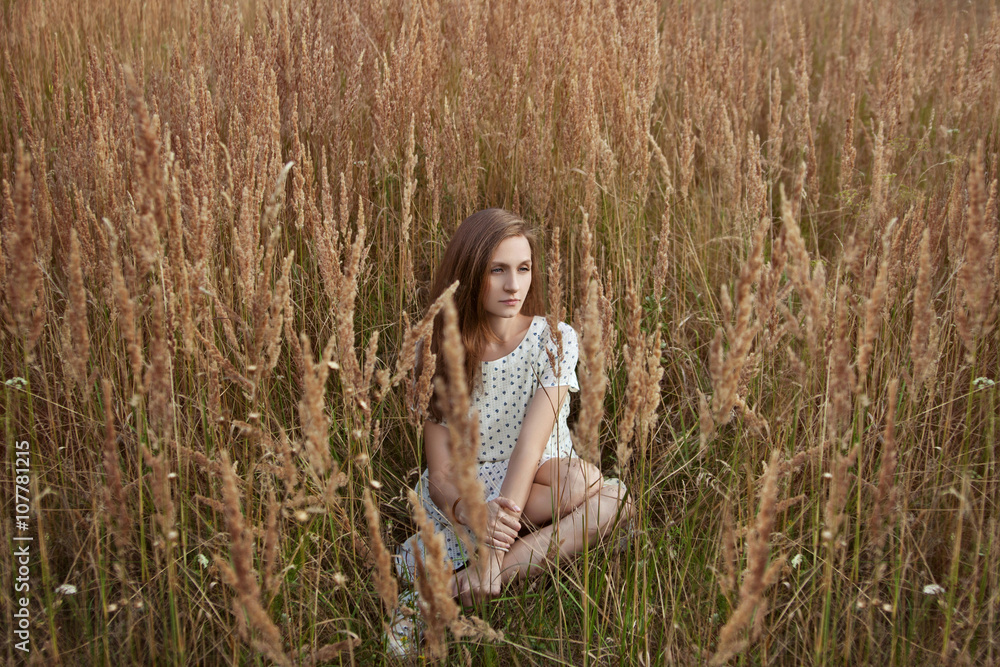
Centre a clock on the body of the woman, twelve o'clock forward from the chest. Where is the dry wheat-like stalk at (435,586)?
The dry wheat-like stalk is roughly at 12 o'clock from the woman.

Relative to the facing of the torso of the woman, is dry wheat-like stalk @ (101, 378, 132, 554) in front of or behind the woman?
in front

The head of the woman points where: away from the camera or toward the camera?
toward the camera

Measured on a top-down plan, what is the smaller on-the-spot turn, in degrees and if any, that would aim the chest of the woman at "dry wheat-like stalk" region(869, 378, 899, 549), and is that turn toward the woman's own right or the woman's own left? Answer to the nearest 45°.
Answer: approximately 45° to the woman's own left

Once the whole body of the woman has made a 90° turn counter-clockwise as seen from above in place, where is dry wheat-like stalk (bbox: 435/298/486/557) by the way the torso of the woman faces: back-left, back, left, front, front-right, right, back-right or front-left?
right

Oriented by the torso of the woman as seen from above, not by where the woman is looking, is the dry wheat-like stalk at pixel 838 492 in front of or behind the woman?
in front

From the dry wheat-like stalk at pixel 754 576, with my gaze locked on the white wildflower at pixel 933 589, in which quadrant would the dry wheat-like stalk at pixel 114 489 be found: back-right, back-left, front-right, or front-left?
back-left

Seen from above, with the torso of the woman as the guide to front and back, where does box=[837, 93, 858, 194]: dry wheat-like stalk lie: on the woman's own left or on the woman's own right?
on the woman's own left

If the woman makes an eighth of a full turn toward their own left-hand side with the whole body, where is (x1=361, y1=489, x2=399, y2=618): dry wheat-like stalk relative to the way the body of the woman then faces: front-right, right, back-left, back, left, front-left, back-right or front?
front-right

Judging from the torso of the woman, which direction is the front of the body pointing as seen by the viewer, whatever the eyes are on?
toward the camera
